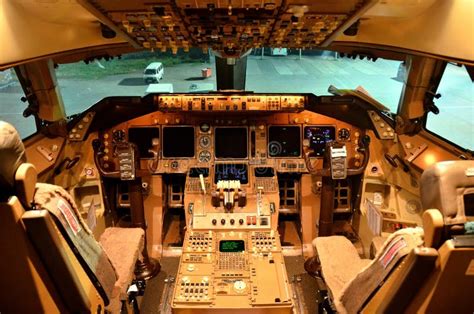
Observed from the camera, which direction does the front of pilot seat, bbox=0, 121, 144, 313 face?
facing away from the viewer and to the right of the viewer

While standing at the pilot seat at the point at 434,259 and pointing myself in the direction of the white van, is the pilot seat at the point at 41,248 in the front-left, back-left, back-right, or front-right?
front-left

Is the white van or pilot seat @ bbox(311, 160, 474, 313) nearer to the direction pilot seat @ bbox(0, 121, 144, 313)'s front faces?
the white van

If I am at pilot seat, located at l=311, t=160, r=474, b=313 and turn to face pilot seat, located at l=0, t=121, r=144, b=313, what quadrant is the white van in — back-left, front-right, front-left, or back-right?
front-right

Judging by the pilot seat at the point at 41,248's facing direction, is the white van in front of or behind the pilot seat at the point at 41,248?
in front

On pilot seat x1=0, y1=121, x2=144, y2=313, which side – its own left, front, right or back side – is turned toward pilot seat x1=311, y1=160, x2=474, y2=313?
right
